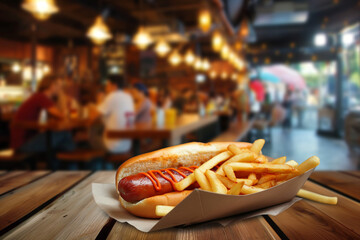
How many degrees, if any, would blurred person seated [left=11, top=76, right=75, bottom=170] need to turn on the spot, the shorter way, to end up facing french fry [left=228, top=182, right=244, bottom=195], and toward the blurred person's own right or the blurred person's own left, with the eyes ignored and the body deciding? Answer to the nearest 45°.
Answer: approximately 90° to the blurred person's own right

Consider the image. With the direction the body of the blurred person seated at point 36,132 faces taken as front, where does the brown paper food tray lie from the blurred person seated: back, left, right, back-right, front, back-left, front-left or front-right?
right

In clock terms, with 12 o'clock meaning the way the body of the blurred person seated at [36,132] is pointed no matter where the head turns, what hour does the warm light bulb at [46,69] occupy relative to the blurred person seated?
The warm light bulb is roughly at 9 o'clock from the blurred person seated.

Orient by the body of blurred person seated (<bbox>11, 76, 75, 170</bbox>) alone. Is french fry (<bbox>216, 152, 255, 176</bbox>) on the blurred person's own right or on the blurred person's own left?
on the blurred person's own right

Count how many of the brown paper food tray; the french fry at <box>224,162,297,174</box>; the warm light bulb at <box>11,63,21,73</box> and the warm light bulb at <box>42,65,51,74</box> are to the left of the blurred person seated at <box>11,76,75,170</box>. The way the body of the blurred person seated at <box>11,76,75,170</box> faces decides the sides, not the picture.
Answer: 2

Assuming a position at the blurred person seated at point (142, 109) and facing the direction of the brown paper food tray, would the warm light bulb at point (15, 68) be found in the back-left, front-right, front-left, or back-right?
back-right

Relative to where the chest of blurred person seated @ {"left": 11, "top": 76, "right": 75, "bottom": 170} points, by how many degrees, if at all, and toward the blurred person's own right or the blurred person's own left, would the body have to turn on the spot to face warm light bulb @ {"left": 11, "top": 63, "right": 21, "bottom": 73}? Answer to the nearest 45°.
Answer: approximately 90° to the blurred person's own left

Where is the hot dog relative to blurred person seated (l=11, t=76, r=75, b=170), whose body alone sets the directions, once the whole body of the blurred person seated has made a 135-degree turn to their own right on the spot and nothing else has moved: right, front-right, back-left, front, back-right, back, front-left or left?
front-left

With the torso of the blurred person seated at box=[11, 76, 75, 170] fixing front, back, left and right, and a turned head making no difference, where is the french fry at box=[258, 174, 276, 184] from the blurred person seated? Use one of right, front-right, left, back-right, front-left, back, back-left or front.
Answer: right

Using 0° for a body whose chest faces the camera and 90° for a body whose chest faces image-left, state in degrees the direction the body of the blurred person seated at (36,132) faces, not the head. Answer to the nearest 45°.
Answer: approximately 270°

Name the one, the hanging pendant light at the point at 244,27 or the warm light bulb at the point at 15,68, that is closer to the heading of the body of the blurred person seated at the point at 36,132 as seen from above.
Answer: the hanging pendant light

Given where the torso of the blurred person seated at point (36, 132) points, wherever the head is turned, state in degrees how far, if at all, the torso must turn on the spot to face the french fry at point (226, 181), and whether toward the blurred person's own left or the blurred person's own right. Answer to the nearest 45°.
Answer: approximately 90° to the blurred person's own right

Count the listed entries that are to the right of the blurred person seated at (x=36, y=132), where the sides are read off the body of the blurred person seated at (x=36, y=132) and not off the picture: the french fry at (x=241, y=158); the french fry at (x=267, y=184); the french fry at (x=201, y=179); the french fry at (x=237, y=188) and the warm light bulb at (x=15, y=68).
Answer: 4
